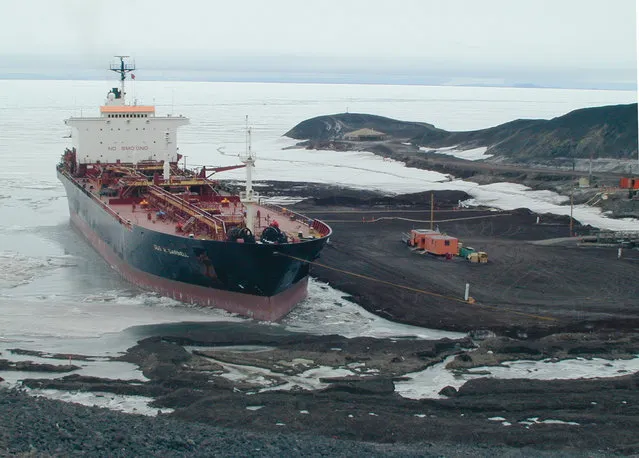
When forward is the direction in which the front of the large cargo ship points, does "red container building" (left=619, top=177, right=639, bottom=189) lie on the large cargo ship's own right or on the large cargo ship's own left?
on the large cargo ship's own left

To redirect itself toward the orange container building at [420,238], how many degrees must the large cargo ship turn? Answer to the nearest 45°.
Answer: approximately 90° to its left

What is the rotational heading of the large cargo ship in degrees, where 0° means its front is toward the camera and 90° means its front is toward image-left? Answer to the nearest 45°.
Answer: approximately 315°

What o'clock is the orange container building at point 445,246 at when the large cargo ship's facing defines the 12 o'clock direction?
The orange container building is roughly at 10 o'clock from the large cargo ship.
